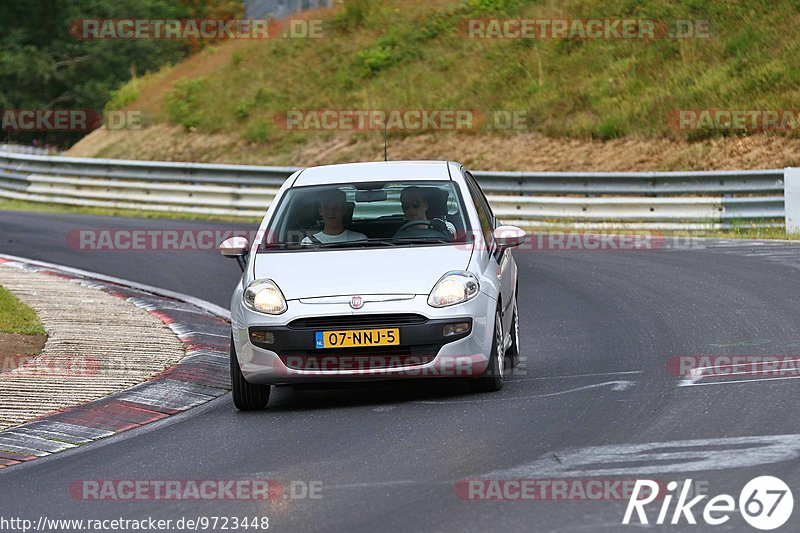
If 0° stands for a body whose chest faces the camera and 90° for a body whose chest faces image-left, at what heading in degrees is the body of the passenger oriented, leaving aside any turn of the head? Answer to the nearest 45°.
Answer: approximately 0°

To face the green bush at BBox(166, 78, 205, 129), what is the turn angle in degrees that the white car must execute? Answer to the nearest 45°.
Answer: approximately 180°

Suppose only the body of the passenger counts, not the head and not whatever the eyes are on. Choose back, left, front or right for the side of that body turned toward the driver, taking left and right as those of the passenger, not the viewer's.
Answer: left

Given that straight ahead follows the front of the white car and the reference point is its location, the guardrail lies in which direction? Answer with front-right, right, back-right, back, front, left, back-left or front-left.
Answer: back
